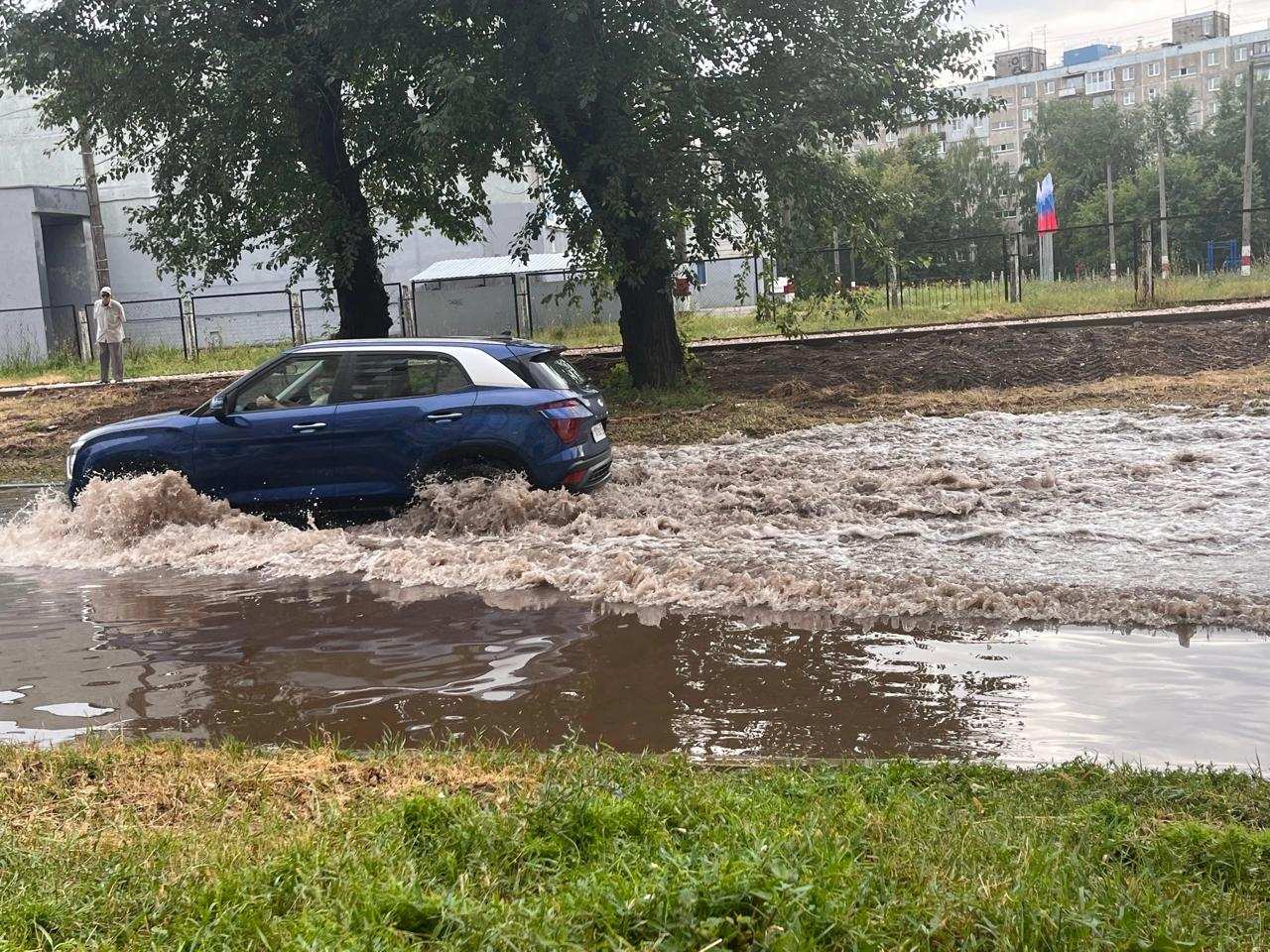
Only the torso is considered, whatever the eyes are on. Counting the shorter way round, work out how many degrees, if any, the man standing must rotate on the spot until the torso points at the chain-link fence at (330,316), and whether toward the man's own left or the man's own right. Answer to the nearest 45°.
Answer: approximately 135° to the man's own left

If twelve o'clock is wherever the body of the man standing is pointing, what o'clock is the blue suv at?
The blue suv is roughly at 12 o'clock from the man standing.

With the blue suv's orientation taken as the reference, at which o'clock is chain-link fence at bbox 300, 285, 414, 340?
The chain-link fence is roughly at 3 o'clock from the blue suv.

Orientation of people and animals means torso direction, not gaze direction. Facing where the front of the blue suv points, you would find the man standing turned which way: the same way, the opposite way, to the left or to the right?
to the left

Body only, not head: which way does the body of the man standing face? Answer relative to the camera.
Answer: toward the camera

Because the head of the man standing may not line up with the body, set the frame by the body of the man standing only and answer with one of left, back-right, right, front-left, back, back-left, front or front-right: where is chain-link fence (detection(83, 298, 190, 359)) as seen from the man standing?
back

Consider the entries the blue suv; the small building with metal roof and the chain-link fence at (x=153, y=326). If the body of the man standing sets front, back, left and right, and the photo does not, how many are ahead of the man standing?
1

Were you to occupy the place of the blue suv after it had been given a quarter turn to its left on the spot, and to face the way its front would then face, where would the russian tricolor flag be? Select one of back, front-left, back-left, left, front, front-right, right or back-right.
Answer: back-left

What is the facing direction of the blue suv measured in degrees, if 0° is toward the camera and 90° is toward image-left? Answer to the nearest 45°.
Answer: approximately 90°

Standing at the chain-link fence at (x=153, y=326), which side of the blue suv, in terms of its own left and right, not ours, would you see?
right

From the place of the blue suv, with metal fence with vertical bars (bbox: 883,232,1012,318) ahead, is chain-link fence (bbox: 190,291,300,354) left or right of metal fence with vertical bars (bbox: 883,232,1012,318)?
left

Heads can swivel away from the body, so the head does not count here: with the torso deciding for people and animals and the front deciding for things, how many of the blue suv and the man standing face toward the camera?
1

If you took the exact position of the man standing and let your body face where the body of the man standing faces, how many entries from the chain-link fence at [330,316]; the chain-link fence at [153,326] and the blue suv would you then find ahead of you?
1
